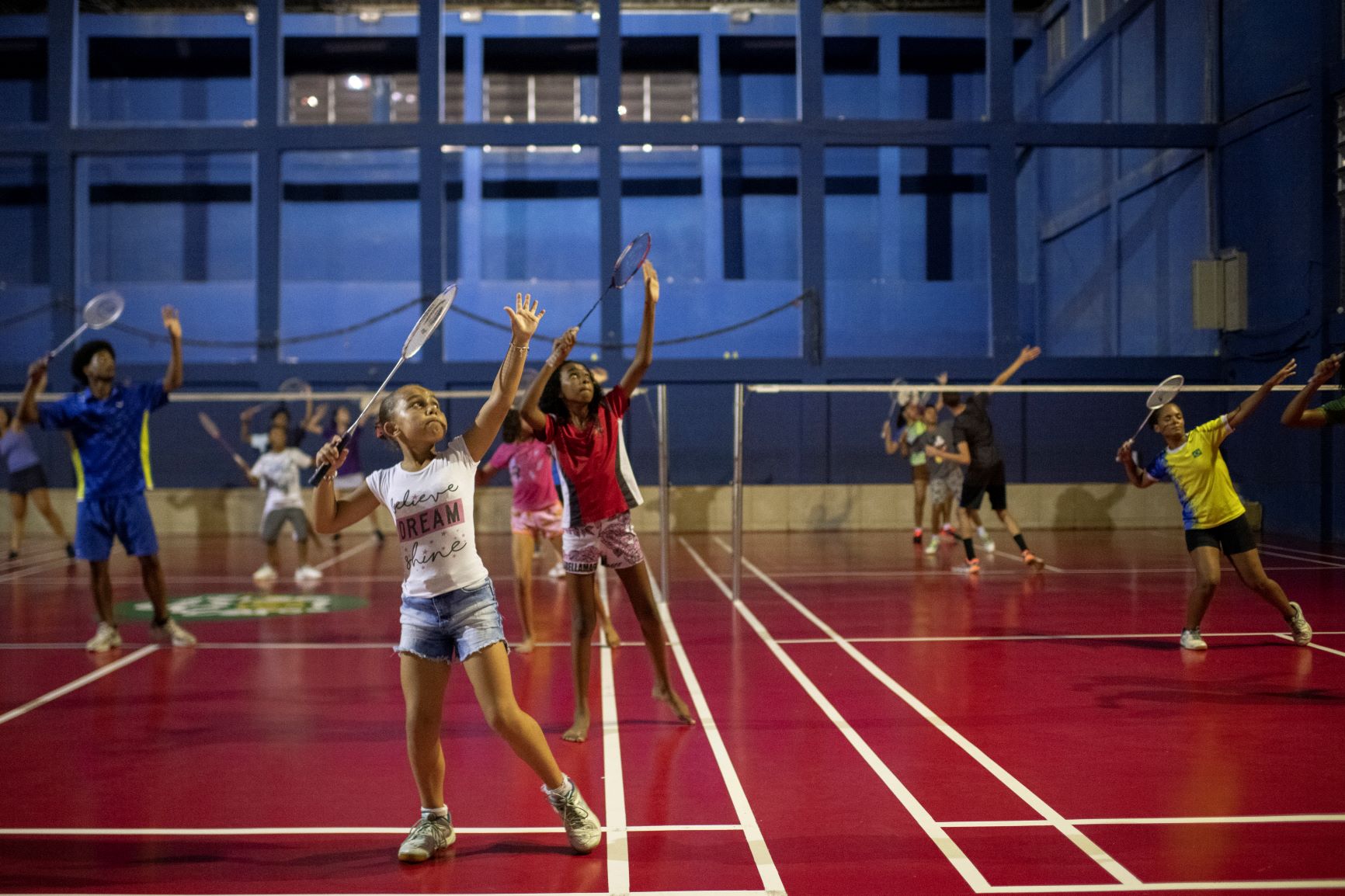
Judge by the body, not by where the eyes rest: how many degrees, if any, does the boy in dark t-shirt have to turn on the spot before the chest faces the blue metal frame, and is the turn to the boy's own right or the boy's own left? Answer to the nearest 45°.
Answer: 0° — they already face it

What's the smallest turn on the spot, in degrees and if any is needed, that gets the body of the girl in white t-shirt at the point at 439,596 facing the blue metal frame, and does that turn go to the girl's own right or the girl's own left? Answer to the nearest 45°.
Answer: approximately 180°

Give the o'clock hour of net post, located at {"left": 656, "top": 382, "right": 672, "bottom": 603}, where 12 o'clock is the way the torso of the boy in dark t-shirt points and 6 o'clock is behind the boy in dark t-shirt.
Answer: The net post is roughly at 9 o'clock from the boy in dark t-shirt.

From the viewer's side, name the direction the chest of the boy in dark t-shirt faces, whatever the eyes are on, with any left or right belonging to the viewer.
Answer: facing away from the viewer and to the left of the viewer

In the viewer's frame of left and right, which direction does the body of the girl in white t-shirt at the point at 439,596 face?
facing the viewer

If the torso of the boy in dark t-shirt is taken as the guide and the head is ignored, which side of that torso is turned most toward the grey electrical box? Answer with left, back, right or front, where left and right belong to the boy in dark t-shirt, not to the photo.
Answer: right

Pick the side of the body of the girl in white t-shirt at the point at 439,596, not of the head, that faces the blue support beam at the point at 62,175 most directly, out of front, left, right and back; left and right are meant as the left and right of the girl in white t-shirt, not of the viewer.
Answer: back

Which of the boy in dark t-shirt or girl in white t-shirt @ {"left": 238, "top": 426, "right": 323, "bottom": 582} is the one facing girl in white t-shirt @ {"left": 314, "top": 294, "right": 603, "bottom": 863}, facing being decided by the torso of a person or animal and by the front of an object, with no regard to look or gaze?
girl in white t-shirt @ {"left": 238, "top": 426, "right": 323, "bottom": 582}

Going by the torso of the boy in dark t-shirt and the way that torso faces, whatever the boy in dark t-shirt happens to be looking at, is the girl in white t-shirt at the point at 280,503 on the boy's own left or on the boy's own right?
on the boy's own left

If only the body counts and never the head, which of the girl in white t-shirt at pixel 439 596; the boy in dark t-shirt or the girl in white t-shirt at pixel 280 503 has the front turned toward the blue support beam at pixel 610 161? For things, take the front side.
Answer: the boy in dark t-shirt

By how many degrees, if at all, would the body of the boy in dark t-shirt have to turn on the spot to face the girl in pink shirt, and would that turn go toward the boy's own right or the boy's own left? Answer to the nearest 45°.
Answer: approximately 90° to the boy's own left

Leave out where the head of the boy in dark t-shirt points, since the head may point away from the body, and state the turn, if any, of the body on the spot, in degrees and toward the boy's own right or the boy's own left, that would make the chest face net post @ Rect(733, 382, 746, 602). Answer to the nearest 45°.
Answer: approximately 90° to the boy's own left

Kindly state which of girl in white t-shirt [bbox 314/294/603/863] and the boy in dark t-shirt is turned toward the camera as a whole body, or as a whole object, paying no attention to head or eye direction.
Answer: the girl in white t-shirt

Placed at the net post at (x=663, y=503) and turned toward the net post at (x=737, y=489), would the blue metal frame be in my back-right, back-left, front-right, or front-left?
back-left
